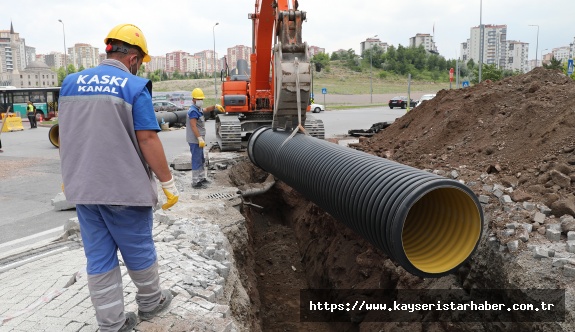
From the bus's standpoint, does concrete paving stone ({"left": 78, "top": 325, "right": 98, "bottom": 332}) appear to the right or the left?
on its right

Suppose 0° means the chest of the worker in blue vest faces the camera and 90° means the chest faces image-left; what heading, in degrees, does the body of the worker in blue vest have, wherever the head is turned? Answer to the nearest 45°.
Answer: approximately 225°

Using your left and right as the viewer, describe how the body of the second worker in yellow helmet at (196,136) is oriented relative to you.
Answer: facing the viewer and to the right of the viewer

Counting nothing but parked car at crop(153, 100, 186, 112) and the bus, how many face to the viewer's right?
2

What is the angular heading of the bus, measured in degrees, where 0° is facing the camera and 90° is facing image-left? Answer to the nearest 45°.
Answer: approximately 270°

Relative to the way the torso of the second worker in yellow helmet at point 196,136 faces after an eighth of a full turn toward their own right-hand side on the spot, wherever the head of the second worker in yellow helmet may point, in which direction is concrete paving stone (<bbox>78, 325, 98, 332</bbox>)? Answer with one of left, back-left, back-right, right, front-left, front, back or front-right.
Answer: front

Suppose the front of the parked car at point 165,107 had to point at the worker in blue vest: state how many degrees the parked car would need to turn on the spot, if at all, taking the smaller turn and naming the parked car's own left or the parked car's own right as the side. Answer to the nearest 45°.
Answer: approximately 90° to the parked car's own right

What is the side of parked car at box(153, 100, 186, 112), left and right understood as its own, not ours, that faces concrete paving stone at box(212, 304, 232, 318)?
right

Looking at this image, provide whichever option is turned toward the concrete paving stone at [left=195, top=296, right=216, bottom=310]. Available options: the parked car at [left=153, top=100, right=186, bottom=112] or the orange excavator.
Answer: the orange excavator
